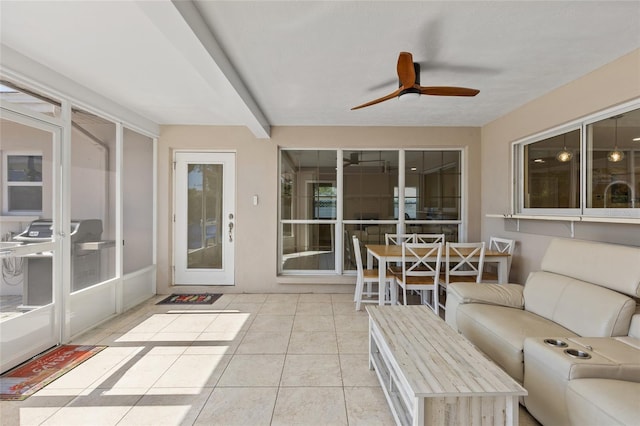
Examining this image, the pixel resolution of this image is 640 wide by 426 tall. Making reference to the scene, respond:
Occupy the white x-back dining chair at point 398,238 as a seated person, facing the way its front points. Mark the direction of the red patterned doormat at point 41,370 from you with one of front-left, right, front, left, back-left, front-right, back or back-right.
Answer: front-right

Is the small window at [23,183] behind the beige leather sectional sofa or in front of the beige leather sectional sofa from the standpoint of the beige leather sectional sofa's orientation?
in front

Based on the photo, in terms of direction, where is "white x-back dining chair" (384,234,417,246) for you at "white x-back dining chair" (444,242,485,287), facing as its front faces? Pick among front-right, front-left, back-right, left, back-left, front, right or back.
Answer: front-left

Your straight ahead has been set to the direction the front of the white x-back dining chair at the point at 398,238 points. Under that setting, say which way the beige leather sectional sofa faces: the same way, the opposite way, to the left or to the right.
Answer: to the right

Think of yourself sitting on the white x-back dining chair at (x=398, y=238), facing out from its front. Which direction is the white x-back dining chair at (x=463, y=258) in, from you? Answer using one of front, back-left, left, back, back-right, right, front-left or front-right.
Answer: front-left

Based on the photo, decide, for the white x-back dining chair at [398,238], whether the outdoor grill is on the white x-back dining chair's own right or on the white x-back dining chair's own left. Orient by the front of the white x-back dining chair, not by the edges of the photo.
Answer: on the white x-back dining chair's own right

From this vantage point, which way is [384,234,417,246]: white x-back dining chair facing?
toward the camera

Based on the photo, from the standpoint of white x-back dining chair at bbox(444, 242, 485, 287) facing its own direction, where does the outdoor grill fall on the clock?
The outdoor grill is roughly at 8 o'clock from the white x-back dining chair.

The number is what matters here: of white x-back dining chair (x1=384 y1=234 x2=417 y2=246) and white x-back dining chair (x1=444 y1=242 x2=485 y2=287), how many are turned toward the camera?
1

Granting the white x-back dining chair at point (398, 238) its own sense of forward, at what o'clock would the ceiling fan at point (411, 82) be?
The ceiling fan is roughly at 12 o'clock from the white x-back dining chair.

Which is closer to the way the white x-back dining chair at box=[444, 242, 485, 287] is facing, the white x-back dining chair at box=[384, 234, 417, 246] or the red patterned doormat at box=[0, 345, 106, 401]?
the white x-back dining chair

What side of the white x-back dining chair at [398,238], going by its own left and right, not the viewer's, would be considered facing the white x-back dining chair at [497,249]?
left

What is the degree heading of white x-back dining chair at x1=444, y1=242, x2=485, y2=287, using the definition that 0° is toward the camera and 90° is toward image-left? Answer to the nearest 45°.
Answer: approximately 180°

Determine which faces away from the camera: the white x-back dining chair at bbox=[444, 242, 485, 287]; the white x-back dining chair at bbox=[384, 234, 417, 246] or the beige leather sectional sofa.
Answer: the white x-back dining chair at bbox=[444, 242, 485, 287]

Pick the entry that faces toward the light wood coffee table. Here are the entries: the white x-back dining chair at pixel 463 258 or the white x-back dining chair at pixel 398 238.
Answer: the white x-back dining chair at pixel 398 238

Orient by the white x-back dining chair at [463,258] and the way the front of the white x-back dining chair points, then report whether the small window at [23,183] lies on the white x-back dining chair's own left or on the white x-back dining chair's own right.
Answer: on the white x-back dining chair's own left

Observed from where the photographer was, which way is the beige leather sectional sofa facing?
facing the viewer and to the left of the viewer

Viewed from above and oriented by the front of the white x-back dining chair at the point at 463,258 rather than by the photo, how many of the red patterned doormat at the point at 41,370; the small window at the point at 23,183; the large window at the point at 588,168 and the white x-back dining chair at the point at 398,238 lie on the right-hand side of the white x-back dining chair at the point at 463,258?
1
